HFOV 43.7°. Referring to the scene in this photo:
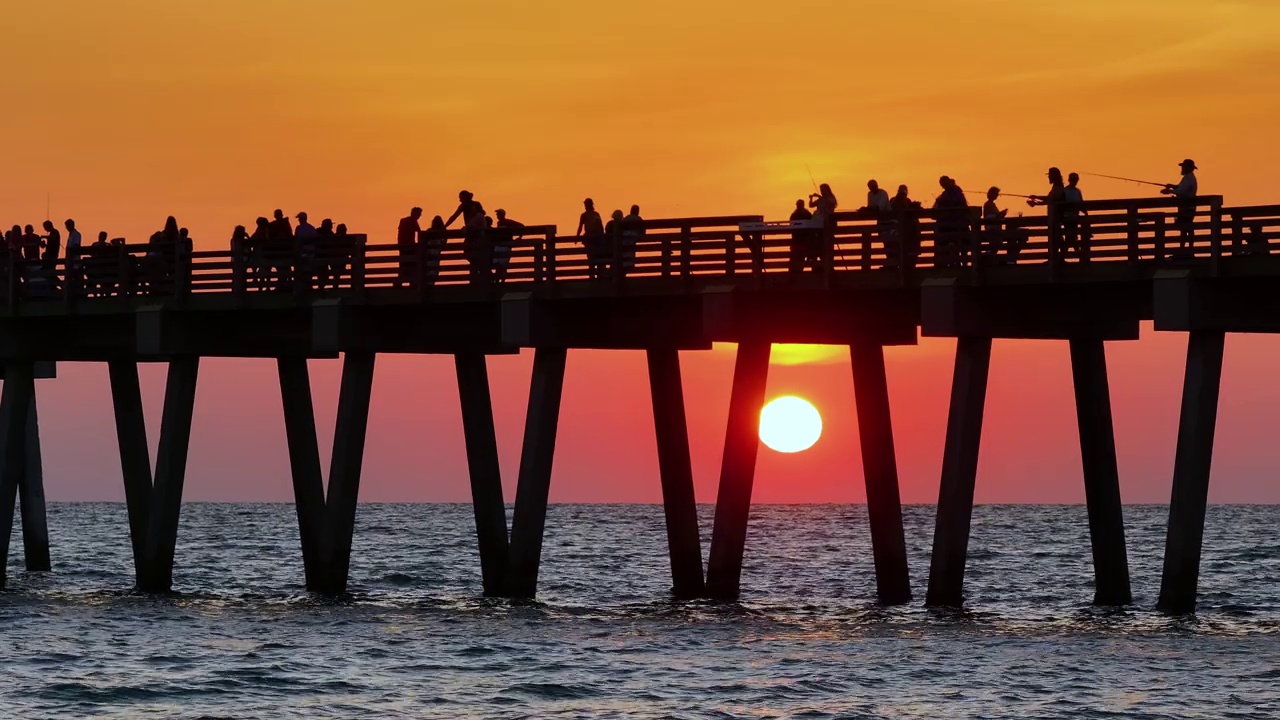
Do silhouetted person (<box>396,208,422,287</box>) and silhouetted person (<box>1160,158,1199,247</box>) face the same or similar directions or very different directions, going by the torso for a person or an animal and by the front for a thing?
very different directions

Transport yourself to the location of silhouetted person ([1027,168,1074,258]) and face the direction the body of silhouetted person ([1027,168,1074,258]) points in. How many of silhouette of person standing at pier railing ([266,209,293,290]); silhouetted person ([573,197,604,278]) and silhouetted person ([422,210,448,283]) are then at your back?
0

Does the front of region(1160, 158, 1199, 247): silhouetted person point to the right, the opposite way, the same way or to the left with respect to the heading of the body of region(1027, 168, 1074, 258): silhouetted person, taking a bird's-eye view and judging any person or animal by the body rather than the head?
the same way

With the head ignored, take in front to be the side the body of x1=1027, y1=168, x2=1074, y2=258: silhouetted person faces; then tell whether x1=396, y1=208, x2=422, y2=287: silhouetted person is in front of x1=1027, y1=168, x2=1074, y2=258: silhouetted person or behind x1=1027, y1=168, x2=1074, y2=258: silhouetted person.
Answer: in front

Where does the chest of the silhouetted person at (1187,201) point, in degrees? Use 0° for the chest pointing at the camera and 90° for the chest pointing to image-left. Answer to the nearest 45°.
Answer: approximately 90°

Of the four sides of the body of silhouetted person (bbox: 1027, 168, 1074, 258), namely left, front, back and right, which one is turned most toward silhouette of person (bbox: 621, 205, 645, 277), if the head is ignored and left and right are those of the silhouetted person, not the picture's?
front

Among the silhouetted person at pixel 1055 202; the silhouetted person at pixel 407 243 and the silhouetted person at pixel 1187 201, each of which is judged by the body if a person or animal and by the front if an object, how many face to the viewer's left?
2

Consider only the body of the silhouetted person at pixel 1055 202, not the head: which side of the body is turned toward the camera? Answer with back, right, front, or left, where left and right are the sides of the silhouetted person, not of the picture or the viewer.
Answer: left

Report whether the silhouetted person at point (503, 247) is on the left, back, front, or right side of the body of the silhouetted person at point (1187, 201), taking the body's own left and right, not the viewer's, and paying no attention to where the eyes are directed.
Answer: front

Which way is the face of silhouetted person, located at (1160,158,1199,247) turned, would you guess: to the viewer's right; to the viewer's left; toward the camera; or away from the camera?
to the viewer's left
